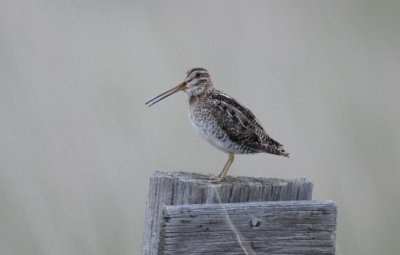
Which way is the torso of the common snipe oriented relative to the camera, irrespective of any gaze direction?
to the viewer's left
